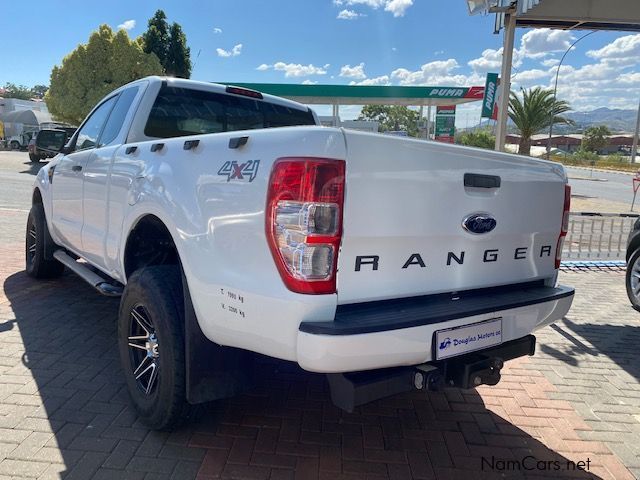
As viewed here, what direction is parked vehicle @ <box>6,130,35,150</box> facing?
to the viewer's left

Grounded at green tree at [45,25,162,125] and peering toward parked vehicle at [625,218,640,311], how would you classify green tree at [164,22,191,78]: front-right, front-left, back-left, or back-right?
back-left

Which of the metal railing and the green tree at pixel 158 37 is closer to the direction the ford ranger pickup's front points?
the green tree

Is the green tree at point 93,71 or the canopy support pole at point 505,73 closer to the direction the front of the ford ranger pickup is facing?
the green tree

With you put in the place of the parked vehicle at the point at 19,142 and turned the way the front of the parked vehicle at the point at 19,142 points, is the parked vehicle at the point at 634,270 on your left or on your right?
on your left

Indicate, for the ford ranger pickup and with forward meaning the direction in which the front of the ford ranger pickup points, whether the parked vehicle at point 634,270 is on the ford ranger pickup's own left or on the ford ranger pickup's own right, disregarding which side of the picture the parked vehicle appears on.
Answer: on the ford ranger pickup's own right

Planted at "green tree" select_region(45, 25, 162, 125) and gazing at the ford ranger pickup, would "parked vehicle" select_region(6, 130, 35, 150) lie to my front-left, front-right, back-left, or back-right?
back-right

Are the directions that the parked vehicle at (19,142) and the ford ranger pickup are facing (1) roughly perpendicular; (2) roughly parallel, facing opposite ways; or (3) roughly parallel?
roughly perpendicular

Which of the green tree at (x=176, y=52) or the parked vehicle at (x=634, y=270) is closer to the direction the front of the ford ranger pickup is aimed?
the green tree

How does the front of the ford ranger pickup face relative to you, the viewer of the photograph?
facing away from the viewer and to the left of the viewer

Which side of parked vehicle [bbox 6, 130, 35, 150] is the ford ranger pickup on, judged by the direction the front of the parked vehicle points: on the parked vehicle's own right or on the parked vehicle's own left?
on the parked vehicle's own left
